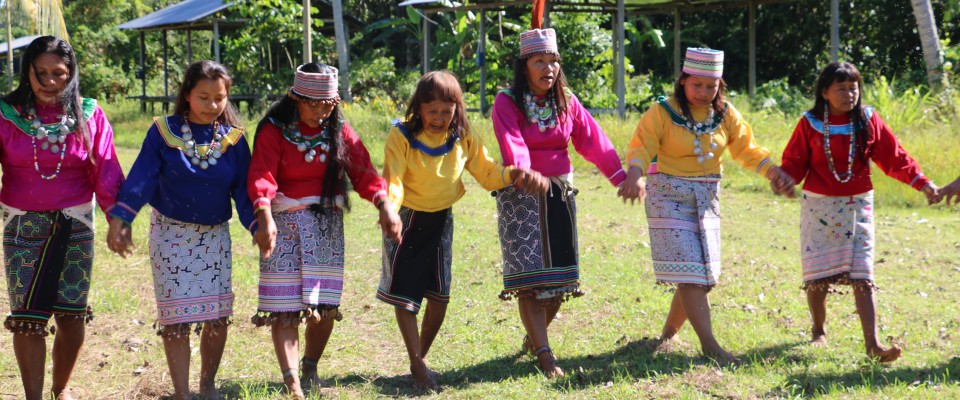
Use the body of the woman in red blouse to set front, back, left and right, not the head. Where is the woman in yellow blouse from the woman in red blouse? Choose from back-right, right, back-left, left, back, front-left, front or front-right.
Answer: left

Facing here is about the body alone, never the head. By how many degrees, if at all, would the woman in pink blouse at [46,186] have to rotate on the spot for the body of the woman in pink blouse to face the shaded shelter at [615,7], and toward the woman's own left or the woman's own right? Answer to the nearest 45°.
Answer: approximately 135° to the woman's own left

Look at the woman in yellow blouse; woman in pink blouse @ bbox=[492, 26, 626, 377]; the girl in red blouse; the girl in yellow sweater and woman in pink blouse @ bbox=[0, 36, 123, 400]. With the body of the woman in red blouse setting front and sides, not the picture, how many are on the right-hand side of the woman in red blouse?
1

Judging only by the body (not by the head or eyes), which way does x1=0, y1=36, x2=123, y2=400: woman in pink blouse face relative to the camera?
toward the camera

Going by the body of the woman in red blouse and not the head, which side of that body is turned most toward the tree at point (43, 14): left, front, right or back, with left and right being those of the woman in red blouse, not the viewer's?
back

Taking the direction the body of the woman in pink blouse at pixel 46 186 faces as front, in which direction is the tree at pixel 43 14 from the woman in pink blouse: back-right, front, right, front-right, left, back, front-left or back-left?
back

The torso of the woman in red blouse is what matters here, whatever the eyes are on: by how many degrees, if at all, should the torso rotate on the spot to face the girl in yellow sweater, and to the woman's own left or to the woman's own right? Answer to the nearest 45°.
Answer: approximately 90° to the woman's own left

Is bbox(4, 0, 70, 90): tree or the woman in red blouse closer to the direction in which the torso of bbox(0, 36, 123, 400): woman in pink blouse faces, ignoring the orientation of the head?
the woman in red blouse

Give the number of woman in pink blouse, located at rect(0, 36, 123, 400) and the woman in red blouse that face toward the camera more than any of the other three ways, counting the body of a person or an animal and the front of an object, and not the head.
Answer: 2

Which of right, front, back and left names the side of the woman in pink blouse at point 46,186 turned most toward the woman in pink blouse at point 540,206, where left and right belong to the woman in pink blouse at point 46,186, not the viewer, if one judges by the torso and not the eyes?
left

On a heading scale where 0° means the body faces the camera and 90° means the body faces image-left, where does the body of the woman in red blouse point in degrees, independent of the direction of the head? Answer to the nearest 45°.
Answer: approximately 0°

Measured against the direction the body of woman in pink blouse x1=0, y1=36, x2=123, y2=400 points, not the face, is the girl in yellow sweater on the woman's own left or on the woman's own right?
on the woman's own left
